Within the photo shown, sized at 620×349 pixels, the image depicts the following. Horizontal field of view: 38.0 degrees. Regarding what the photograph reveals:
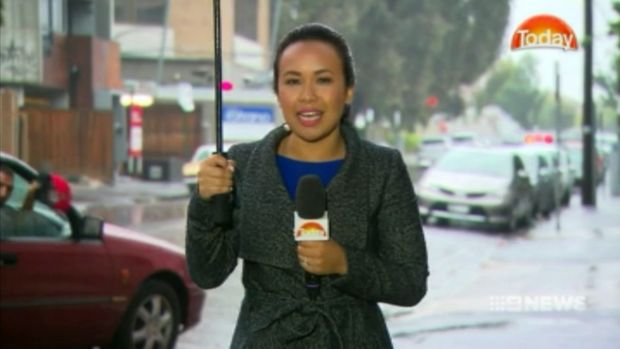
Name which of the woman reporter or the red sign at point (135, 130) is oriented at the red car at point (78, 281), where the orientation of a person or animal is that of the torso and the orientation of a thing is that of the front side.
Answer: the red sign

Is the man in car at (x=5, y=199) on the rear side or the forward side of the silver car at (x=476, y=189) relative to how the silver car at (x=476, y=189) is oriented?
on the forward side

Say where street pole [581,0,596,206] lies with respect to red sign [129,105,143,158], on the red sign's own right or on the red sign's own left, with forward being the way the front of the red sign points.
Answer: on the red sign's own left

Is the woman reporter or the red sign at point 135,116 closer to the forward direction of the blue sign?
the woman reporter

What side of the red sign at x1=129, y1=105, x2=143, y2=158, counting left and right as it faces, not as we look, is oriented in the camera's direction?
front

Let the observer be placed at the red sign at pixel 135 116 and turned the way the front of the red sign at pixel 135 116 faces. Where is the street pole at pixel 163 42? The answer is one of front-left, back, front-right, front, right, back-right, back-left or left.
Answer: back

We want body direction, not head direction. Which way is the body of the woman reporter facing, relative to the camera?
toward the camera

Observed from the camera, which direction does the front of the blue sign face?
facing the viewer

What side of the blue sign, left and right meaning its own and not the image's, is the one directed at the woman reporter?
front

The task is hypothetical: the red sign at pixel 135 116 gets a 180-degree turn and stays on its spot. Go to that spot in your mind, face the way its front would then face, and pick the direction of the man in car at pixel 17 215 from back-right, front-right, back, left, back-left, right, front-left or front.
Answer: back

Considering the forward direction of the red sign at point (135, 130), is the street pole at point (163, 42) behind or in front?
behind
